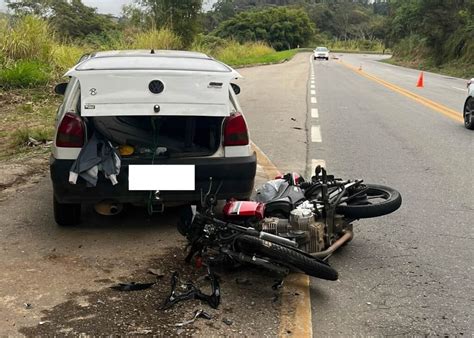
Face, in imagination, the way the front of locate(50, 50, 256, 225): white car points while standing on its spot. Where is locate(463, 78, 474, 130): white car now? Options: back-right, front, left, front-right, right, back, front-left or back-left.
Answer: front-right

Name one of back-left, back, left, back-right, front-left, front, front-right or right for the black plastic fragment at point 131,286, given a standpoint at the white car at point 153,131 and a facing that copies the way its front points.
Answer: back

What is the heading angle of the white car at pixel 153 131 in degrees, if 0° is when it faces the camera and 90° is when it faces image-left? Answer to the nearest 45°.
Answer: approximately 180°

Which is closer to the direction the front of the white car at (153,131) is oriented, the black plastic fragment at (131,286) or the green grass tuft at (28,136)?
the green grass tuft

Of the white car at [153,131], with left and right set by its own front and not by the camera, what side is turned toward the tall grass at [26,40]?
front

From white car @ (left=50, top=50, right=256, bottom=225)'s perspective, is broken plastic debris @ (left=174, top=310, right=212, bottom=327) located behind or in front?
behind

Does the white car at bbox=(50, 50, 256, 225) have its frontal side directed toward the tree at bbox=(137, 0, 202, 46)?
yes

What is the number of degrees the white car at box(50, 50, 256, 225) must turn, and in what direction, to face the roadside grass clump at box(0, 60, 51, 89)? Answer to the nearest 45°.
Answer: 0° — it already faces it

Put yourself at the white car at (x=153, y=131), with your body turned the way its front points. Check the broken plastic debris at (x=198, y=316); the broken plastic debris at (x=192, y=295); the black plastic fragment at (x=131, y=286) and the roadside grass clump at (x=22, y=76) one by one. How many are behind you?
3

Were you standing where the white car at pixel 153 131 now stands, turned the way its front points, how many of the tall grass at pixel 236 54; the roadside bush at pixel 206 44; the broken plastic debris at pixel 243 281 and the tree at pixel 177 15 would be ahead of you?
3

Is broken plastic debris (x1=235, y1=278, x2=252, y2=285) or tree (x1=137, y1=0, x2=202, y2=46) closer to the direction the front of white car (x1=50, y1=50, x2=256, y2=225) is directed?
the tree

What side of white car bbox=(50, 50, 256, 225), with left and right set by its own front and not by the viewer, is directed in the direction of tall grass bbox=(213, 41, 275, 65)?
front

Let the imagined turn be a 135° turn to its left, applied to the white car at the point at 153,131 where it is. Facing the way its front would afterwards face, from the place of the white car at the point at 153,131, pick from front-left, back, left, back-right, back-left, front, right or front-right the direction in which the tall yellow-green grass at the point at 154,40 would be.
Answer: back-right

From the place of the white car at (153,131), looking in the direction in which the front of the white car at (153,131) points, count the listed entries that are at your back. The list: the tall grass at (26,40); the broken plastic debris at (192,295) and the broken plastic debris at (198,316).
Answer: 2

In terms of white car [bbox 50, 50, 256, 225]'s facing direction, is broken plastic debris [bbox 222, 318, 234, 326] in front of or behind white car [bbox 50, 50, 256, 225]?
behind
